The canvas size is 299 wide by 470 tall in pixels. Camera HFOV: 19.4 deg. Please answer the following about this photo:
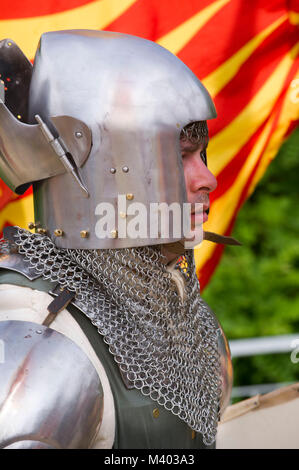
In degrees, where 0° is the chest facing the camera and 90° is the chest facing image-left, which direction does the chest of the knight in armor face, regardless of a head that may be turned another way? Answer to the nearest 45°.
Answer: approximately 270°
